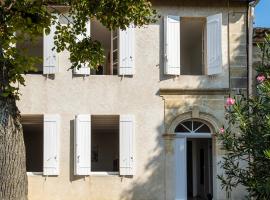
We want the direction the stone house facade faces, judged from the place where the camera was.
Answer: facing the viewer

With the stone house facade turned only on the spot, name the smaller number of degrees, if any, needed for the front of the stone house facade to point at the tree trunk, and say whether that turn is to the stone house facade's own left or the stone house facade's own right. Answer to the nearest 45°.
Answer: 0° — it already faces it
